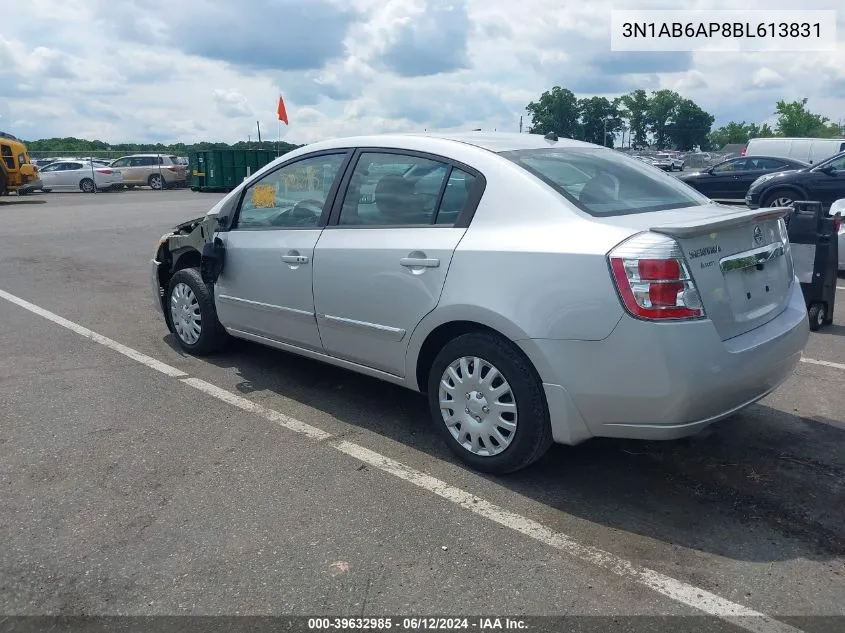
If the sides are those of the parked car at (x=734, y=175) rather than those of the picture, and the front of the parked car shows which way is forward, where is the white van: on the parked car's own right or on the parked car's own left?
on the parked car's own right

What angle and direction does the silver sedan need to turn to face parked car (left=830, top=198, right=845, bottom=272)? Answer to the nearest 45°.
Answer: approximately 90° to its right

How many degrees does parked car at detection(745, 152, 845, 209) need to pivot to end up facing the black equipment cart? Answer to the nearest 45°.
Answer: approximately 90° to its left

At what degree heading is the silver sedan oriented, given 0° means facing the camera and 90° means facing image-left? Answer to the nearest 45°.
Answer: approximately 135°

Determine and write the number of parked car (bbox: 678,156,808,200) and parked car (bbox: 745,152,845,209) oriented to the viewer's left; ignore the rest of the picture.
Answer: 2

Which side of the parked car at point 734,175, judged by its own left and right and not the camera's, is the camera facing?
left

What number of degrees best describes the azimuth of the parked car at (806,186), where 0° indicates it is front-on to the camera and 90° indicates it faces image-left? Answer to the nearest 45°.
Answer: approximately 90°
